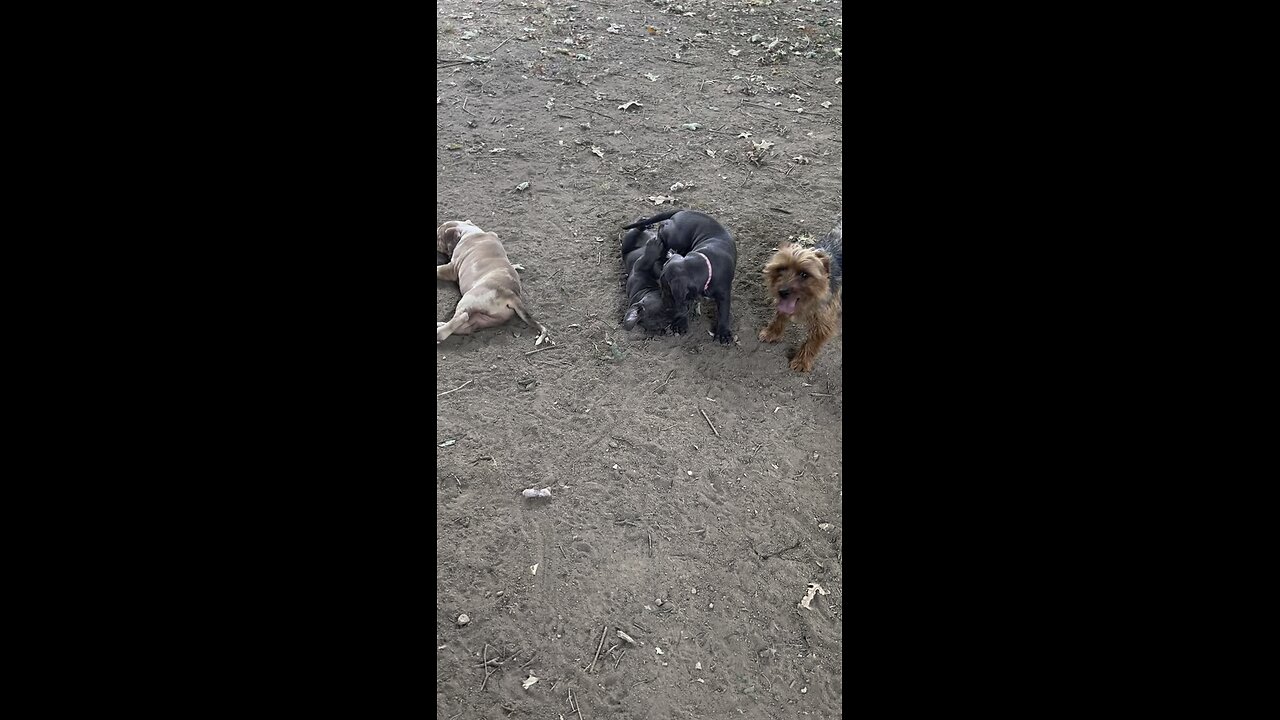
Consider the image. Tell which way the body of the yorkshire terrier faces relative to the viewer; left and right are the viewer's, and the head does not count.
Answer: facing the viewer and to the left of the viewer

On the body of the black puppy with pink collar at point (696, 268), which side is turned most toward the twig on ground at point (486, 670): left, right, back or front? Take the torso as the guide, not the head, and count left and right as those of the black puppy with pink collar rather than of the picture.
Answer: front

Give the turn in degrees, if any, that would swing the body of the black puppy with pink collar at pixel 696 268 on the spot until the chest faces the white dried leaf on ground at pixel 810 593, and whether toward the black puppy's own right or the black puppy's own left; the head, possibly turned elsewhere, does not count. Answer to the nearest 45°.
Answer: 0° — it already faces it

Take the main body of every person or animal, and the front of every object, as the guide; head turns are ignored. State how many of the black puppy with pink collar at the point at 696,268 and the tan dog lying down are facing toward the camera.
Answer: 1

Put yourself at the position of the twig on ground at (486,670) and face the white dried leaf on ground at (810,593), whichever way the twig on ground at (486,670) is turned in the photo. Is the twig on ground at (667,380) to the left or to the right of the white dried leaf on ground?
left

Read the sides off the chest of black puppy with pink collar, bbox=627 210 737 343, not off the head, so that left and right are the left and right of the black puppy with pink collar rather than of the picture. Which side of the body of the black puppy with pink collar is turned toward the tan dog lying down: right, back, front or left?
right

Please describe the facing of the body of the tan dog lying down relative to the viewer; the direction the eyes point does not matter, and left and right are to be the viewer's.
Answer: facing away from the viewer and to the left of the viewer

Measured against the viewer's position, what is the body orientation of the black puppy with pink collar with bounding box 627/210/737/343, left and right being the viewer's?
facing the viewer

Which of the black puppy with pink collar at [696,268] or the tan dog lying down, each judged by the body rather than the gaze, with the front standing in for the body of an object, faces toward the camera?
the black puppy with pink collar

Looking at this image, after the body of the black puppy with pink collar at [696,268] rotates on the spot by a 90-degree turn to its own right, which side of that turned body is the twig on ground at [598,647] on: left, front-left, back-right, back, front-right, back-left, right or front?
left

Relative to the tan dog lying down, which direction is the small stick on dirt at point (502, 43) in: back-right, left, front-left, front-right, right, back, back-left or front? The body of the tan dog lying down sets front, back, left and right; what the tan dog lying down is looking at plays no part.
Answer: front-right
